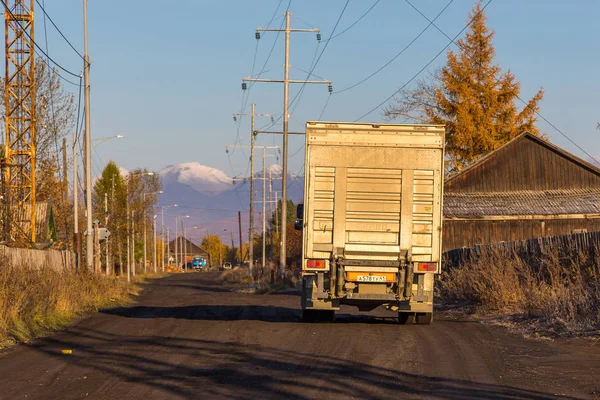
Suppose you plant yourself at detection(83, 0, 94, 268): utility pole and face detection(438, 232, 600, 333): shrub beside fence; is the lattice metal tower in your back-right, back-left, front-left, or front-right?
back-left

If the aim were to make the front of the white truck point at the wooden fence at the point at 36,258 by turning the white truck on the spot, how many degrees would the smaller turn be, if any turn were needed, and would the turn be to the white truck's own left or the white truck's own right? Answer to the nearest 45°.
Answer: approximately 45° to the white truck's own left

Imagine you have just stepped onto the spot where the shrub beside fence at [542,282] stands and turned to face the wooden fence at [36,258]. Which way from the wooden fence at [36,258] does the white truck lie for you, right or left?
left

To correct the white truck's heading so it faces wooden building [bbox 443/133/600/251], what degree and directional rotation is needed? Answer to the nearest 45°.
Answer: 0° — it already faces it

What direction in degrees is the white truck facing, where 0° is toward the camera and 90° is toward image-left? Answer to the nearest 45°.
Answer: approximately 180°
